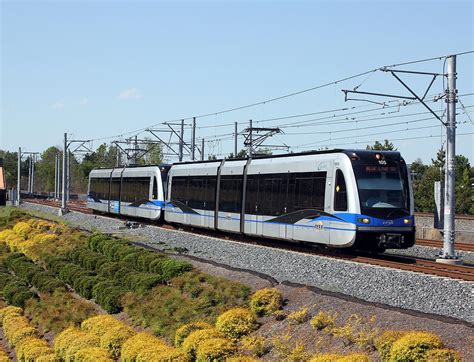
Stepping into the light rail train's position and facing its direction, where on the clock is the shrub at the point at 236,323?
The shrub is roughly at 2 o'clock from the light rail train.

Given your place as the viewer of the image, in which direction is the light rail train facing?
facing the viewer and to the right of the viewer

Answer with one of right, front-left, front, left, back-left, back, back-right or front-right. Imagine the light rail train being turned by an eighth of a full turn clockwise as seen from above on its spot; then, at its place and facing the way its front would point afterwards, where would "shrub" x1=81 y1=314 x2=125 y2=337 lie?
front-right

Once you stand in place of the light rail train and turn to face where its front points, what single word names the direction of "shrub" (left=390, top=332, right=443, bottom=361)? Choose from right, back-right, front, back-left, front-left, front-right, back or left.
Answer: front-right

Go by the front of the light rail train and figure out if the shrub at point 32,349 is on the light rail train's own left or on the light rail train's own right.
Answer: on the light rail train's own right

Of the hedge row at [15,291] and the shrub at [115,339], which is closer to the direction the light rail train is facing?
the shrub

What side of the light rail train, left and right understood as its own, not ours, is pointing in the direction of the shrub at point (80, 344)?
right

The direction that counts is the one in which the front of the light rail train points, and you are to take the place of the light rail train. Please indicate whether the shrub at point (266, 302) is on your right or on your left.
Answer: on your right

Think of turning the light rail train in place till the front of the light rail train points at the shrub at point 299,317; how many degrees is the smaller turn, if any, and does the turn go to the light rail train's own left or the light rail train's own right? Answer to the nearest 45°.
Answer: approximately 45° to the light rail train's own right
